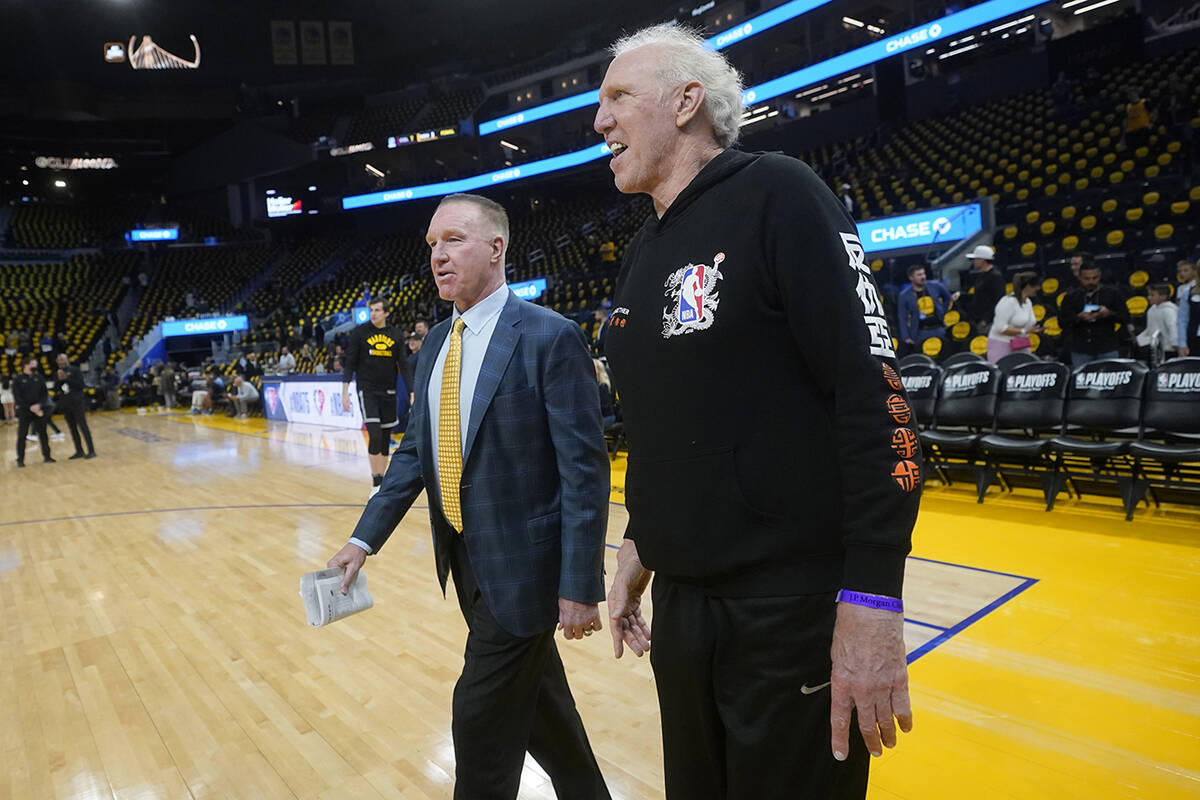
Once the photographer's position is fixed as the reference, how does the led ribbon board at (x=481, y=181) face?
facing the viewer and to the left of the viewer

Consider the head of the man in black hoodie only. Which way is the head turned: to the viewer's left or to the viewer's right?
to the viewer's left

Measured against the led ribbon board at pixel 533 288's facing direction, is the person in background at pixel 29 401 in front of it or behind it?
in front

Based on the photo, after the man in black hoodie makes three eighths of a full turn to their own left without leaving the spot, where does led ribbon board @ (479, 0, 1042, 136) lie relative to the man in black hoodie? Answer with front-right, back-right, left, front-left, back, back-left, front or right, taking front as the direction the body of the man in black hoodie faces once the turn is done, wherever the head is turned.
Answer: left

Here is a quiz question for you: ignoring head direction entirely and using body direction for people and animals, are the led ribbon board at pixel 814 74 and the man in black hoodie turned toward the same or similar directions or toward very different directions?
same or similar directions

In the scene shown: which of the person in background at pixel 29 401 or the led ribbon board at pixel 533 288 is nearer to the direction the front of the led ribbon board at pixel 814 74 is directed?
the person in background

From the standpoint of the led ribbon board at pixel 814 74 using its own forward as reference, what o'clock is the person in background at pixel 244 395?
The person in background is roughly at 1 o'clock from the led ribbon board.

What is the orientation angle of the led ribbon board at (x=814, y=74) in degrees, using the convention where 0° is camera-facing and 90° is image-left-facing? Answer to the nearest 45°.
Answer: approximately 45°

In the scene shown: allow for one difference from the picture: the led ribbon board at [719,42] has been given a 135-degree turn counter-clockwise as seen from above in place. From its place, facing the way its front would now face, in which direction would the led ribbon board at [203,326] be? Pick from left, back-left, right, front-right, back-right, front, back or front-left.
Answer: back

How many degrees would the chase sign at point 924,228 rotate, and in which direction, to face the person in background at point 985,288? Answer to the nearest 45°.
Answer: approximately 45° to its left

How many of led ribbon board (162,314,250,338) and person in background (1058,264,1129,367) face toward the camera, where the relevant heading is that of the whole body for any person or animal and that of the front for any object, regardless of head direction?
2

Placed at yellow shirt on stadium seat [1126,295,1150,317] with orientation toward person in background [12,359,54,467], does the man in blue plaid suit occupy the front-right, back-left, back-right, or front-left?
front-left

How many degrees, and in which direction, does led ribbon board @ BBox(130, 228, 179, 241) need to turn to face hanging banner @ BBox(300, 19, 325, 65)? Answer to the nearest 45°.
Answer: approximately 45° to its left

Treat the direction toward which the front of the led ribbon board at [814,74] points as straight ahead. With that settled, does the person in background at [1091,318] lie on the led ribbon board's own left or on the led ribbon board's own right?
on the led ribbon board's own left

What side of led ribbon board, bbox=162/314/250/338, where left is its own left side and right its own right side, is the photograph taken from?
front

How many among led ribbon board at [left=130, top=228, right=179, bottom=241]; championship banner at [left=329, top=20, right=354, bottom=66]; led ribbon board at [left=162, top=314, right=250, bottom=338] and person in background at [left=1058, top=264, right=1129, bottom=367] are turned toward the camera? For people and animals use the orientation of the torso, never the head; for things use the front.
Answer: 4

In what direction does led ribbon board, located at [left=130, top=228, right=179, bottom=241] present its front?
toward the camera

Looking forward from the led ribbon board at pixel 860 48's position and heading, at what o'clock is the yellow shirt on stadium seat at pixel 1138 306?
The yellow shirt on stadium seat is roughly at 10 o'clock from the led ribbon board.
